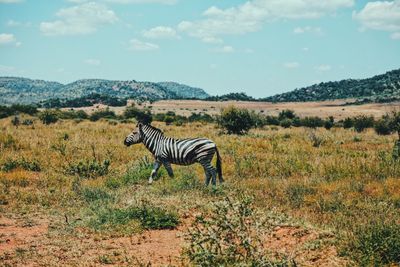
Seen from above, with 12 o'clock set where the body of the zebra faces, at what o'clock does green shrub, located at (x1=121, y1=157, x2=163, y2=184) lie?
The green shrub is roughly at 1 o'clock from the zebra.

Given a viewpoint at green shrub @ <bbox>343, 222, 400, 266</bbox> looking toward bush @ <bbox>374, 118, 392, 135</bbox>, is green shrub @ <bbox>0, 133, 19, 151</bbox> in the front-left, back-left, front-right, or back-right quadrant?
front-left

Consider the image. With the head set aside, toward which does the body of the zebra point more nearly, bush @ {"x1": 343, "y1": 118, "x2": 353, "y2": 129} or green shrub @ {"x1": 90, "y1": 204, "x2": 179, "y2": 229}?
the green shrub

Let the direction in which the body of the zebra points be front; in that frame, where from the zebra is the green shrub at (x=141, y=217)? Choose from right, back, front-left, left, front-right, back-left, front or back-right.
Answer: left

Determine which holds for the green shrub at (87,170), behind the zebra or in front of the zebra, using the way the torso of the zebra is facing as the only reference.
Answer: in front

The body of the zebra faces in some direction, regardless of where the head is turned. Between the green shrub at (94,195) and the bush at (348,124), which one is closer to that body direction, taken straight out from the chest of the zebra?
the green shrub

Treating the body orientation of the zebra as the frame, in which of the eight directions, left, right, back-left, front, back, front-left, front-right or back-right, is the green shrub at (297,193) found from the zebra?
back-left

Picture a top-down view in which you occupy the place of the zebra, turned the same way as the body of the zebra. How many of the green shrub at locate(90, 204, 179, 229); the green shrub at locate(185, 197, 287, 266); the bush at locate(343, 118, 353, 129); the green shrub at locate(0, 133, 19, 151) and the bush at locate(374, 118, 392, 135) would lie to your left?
2

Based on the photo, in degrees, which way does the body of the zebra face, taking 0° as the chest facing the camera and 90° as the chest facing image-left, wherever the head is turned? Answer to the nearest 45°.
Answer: approximately 90°

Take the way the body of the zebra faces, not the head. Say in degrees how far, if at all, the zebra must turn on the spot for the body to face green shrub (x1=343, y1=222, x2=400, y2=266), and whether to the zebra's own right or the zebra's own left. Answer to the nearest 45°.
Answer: approximately 90° to the zebra's own left

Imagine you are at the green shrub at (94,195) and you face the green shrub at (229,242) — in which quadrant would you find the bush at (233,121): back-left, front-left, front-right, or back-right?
back-left

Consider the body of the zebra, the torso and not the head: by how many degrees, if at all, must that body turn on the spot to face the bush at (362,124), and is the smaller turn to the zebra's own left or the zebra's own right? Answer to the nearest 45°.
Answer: approximately 135° to the zebra's own right

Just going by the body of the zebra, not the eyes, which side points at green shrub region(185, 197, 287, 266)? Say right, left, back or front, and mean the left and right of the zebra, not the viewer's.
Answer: left

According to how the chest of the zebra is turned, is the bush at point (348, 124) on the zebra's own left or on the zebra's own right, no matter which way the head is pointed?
on the zebra's own right

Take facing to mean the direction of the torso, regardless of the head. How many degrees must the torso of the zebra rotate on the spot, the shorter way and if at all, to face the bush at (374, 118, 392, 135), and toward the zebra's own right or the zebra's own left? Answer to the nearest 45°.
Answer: approximately 135° to the zebra's own right

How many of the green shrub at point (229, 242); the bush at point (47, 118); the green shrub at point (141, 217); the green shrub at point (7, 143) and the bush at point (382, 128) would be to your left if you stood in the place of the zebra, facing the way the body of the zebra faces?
2

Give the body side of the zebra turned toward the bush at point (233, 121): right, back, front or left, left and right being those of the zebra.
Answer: right
